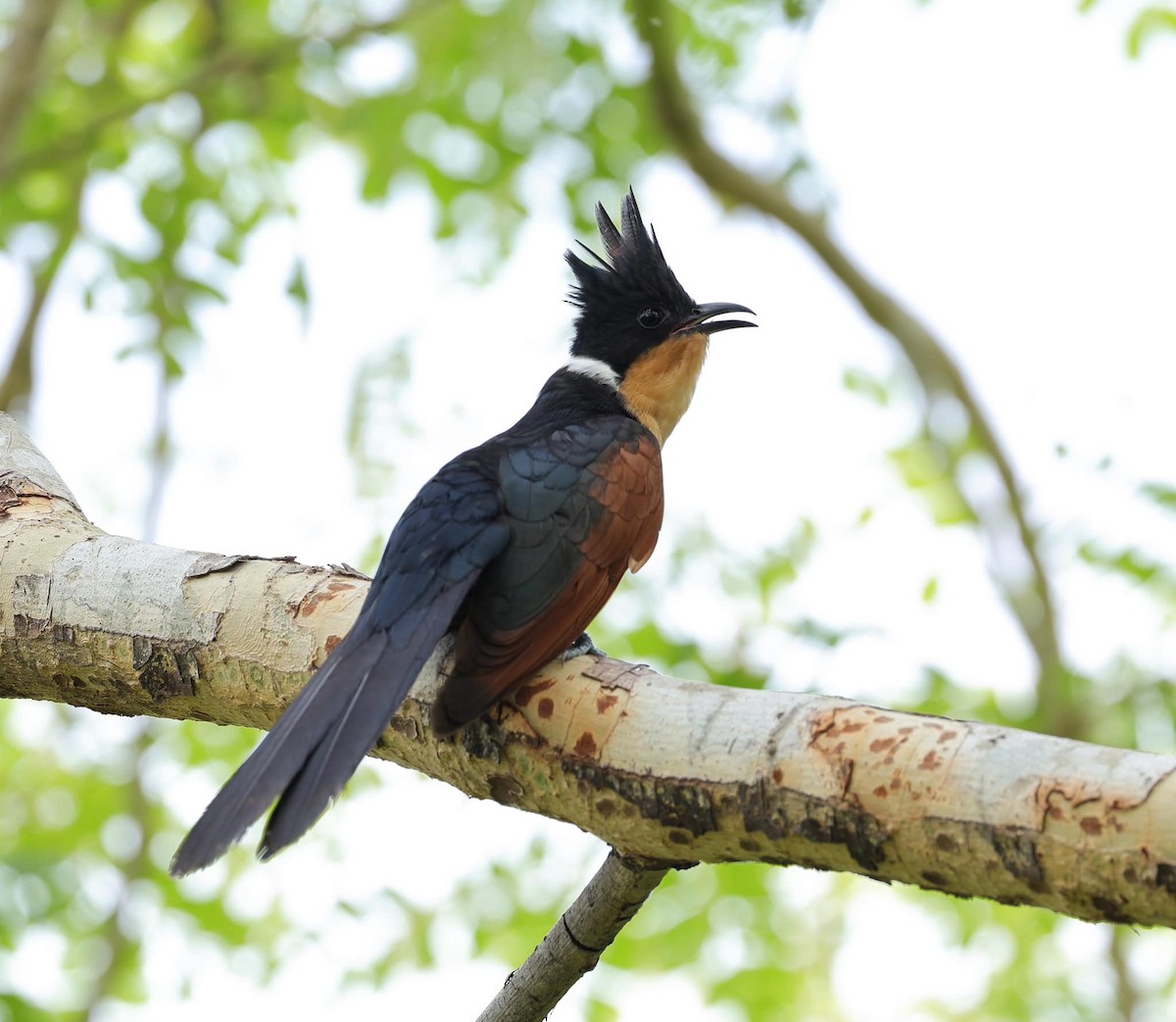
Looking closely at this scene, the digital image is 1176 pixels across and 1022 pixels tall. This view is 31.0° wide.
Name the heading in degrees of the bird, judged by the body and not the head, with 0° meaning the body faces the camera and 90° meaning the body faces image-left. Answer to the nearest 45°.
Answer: approximately 225°
